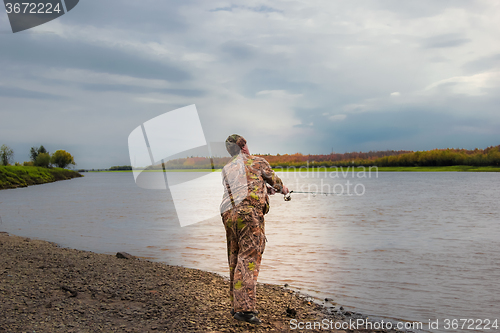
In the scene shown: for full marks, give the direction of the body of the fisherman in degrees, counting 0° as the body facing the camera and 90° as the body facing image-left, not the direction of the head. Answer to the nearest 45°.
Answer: approximately 225°
